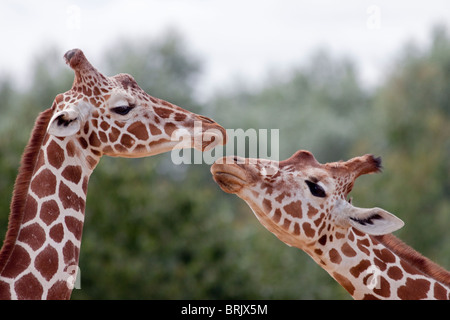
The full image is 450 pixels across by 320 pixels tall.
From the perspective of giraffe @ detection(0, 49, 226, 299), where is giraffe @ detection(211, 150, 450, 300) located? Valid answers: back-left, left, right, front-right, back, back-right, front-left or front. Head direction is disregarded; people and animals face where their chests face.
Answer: front

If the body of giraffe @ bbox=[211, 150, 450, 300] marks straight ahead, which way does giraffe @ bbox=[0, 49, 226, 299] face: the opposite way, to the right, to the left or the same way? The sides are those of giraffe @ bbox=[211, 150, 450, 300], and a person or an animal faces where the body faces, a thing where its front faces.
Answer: the opposite way

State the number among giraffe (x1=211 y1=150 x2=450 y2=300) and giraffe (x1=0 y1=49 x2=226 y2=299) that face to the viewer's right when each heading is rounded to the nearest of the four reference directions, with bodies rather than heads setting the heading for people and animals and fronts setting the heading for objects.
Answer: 1

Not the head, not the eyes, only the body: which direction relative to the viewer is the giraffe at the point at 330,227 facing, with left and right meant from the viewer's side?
facing to the left of the viewer

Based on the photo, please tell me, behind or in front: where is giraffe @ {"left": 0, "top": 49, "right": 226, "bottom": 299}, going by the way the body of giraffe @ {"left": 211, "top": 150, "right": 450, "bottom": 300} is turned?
in front

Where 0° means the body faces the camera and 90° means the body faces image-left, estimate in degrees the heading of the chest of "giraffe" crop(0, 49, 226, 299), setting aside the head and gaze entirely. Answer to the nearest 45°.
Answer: approximately 270°
